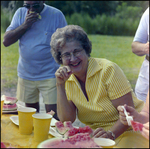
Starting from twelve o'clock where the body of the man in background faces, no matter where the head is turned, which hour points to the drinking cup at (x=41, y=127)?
The drinking cup is roughly at 12 o'clock from the man in background.

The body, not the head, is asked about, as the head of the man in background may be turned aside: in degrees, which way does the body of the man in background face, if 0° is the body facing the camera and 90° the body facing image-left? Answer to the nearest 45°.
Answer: approximately 0°

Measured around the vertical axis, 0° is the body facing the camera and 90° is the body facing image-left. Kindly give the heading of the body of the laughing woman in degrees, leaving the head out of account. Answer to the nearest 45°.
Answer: approximately 45°

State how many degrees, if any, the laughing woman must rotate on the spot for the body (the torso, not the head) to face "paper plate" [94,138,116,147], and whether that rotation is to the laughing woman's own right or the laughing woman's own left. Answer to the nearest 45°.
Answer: approximately 45° to the laughing woman's own left

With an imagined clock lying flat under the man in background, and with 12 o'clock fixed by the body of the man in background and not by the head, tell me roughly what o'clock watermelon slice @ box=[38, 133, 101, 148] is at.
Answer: The watermelon slice is roughly at 12 o'clock from the man in background.
